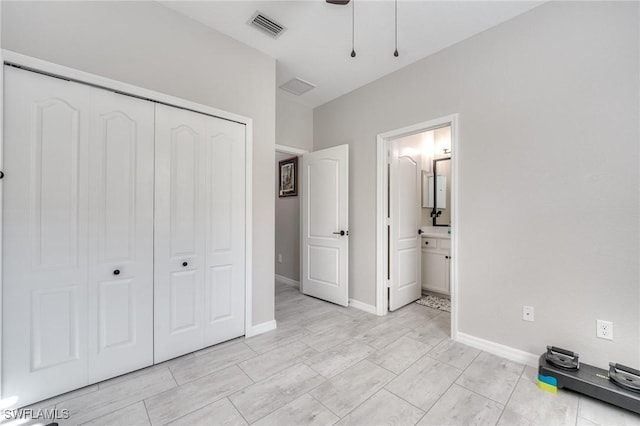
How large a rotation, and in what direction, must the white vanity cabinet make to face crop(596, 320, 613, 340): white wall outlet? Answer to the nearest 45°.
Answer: approximately 90° to its left

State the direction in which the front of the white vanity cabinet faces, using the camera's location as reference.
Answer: facing the viewer and to the left of the viewer

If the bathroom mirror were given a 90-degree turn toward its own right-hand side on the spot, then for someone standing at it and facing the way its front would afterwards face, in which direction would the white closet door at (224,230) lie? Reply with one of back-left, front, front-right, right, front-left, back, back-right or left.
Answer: left

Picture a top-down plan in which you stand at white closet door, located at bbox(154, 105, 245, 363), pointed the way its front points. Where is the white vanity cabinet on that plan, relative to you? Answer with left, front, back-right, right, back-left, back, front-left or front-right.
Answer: front-left

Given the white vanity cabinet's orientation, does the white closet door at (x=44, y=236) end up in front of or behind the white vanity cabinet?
in front

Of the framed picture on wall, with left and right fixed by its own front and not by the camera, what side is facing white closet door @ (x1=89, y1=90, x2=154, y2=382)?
front

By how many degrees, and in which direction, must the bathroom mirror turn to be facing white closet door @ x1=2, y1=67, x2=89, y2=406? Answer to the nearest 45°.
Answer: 0° — it already faces it

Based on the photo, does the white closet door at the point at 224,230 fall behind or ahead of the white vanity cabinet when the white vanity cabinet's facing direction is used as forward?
ahead

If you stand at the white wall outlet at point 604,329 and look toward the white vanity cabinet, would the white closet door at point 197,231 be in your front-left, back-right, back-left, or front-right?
front-left

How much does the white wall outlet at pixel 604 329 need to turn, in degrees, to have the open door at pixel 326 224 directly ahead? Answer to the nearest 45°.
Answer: approximately 90° to its right

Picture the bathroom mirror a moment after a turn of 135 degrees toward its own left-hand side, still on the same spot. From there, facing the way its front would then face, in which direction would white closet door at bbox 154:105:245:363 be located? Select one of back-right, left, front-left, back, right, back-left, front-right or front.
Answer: back-right

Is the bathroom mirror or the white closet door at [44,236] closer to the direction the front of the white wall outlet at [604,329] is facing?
the white closet door
